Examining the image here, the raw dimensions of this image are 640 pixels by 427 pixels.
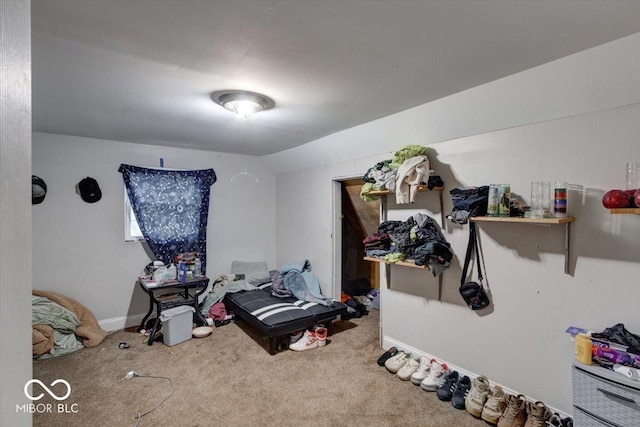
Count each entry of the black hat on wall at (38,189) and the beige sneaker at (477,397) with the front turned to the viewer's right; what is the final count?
0

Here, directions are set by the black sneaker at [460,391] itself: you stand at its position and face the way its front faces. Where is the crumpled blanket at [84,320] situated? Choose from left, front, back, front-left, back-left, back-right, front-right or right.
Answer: front-right

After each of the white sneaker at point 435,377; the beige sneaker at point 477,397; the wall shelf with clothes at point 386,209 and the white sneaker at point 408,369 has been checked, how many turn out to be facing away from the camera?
0

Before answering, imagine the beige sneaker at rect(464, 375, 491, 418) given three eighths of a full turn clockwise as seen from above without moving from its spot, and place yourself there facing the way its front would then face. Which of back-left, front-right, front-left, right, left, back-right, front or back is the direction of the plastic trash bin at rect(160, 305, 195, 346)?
left

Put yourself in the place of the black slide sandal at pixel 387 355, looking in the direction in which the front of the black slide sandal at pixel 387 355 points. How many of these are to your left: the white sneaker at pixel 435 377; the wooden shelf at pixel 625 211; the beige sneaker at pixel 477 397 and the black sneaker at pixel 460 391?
4

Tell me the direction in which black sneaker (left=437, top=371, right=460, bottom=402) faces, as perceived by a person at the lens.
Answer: facing the viewer and to the left of the viewer

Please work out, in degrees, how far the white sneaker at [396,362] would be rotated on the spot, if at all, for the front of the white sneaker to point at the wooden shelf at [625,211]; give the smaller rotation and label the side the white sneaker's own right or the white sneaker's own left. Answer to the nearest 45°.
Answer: approximately 90° to the white sneaker's own left

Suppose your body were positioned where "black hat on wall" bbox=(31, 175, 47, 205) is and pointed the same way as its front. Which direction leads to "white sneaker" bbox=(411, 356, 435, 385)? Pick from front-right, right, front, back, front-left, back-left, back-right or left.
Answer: front-left
